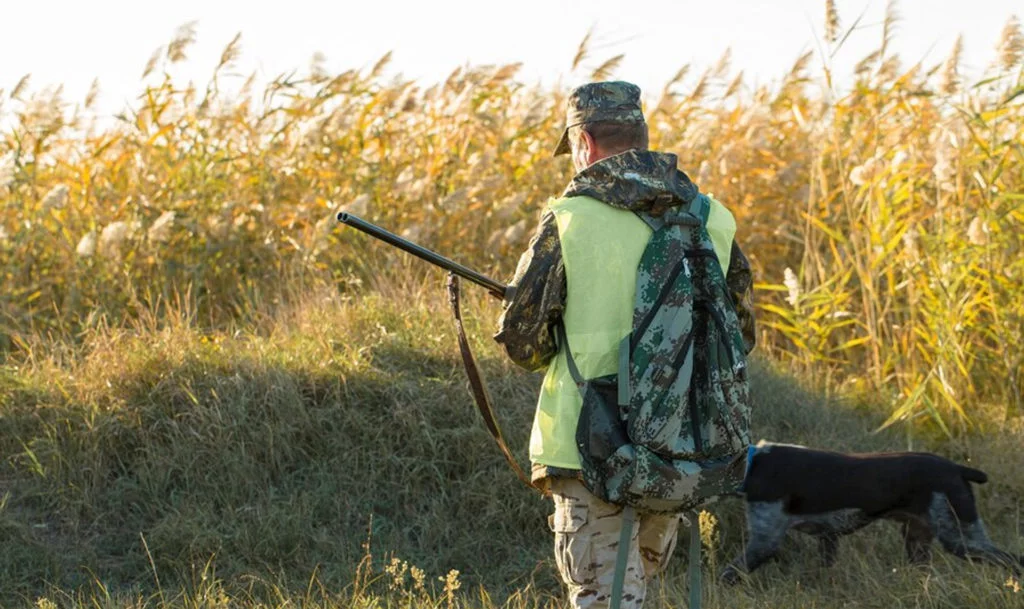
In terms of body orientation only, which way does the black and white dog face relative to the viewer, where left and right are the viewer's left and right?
facing to the left of the viewer

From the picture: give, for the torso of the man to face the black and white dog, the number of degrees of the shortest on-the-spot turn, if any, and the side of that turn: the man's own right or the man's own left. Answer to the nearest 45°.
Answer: approximately 90° to the man's own right

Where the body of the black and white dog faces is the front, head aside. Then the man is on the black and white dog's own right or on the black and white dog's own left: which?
on the black and white dog's own left

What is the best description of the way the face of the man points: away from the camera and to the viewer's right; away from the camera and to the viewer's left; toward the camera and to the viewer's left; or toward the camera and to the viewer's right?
away from the camera and to the viewer's left

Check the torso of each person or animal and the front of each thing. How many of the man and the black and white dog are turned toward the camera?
0

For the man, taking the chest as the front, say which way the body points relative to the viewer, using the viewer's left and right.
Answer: facing away from the viewer and to the left of the viewer
